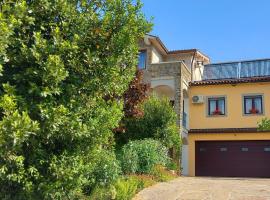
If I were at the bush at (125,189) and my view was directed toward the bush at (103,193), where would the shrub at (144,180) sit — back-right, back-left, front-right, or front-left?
back-right

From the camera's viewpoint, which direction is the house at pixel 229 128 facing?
toward the camera

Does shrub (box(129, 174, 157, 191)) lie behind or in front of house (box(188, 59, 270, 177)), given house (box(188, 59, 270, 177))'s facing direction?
in front

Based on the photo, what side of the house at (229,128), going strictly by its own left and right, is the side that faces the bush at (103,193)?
front

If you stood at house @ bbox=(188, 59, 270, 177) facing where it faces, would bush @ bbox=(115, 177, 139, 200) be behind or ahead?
ahead

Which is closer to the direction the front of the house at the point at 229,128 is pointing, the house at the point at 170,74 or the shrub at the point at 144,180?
the shrub

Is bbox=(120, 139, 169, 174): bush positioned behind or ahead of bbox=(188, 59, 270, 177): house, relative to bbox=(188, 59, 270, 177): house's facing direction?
ahead

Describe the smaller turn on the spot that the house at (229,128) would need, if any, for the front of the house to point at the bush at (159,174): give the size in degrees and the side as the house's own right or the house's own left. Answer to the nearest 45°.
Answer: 0° — it already faces it
